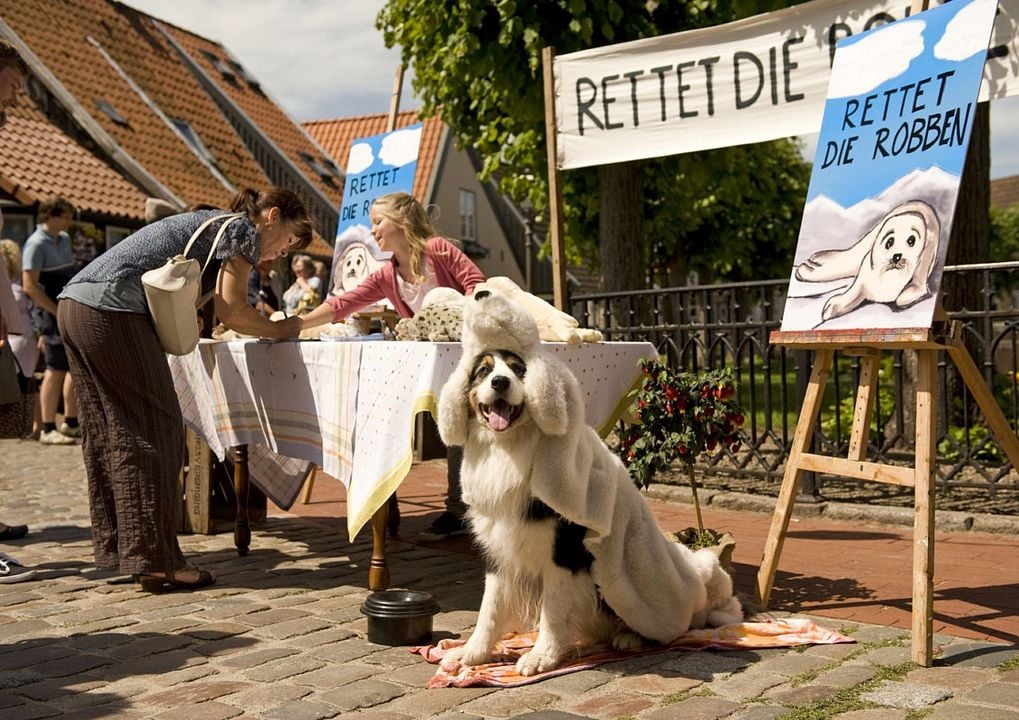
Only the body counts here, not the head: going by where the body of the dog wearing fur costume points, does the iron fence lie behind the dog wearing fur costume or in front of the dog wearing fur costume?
behind

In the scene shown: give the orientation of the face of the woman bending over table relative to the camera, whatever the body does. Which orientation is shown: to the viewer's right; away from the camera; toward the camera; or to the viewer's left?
to the viewer's right

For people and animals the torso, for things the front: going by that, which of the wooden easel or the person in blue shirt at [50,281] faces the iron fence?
the person in blue shirt

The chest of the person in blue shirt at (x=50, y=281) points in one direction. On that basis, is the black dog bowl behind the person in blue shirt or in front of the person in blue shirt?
in front

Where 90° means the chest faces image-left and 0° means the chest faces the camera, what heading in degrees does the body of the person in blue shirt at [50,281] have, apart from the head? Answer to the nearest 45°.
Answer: approximately 315°

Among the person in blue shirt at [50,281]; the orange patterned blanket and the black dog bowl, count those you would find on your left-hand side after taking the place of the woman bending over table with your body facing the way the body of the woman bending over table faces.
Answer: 1

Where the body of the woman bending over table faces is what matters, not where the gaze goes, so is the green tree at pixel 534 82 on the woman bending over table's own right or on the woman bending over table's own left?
on the woman bending over table's own left

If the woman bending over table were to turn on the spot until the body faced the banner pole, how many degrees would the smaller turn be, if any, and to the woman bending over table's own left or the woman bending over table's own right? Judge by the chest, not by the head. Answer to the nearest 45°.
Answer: approximately 45° to the woman bending over table's own left

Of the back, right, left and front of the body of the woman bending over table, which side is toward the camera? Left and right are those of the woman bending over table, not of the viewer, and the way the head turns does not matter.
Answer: right

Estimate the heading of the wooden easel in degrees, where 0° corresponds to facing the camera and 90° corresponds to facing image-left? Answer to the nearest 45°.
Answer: approximately 45°

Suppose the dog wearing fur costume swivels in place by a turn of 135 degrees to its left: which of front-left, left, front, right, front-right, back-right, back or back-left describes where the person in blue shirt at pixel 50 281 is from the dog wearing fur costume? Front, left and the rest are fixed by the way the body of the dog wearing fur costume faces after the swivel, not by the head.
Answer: back-left

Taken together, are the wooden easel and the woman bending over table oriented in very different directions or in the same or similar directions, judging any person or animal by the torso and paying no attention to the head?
very different directions
